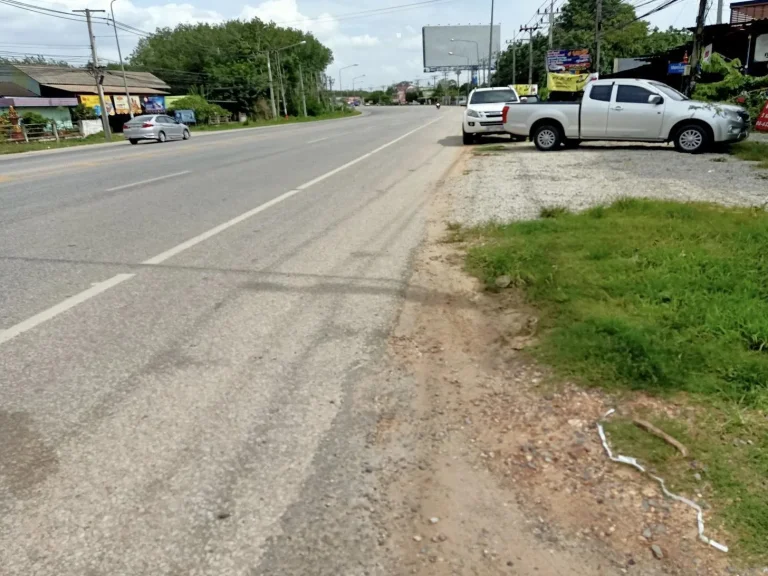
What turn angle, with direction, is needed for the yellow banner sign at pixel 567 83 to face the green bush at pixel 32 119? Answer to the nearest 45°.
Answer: approximately 90° to its right

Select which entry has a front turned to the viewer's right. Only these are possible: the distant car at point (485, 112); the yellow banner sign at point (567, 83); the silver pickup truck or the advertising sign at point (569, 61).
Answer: the silver pickup truck

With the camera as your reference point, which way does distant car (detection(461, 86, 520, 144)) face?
facing the viewer

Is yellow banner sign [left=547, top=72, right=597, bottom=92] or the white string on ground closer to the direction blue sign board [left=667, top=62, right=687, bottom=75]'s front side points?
the white string on ground

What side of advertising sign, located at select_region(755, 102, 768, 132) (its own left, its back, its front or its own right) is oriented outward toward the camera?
front

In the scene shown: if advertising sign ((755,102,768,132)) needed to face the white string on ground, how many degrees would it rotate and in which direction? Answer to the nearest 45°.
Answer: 0° — it already faces it

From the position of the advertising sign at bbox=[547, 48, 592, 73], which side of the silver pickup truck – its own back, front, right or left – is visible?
left

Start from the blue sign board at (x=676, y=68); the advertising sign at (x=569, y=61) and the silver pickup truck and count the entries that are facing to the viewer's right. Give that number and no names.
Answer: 1

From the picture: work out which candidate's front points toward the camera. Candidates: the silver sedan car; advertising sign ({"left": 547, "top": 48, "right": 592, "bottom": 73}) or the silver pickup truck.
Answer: the advertising sign

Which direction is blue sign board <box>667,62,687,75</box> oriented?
toward the camera

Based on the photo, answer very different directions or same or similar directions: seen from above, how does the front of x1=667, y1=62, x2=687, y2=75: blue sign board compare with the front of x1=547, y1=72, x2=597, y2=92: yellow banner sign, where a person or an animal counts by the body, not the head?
same or similar directions

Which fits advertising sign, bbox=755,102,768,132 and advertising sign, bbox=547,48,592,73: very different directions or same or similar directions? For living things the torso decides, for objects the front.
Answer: same or similar directions

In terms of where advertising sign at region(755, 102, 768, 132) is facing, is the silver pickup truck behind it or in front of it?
in front

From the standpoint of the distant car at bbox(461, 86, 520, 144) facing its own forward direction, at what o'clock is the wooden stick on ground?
The wooden stick on ground is roughly at 12 o'clock from the distant car.

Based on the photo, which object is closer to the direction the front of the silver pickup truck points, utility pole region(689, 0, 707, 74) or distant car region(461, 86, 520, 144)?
the utility pole

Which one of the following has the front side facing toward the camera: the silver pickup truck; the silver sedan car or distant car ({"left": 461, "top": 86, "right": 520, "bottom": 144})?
the distant car

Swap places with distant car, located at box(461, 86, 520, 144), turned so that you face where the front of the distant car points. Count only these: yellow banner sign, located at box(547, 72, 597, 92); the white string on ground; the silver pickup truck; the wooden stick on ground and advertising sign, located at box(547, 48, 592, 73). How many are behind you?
2

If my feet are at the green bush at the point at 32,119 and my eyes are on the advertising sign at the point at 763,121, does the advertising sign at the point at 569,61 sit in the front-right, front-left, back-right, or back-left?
front-left
